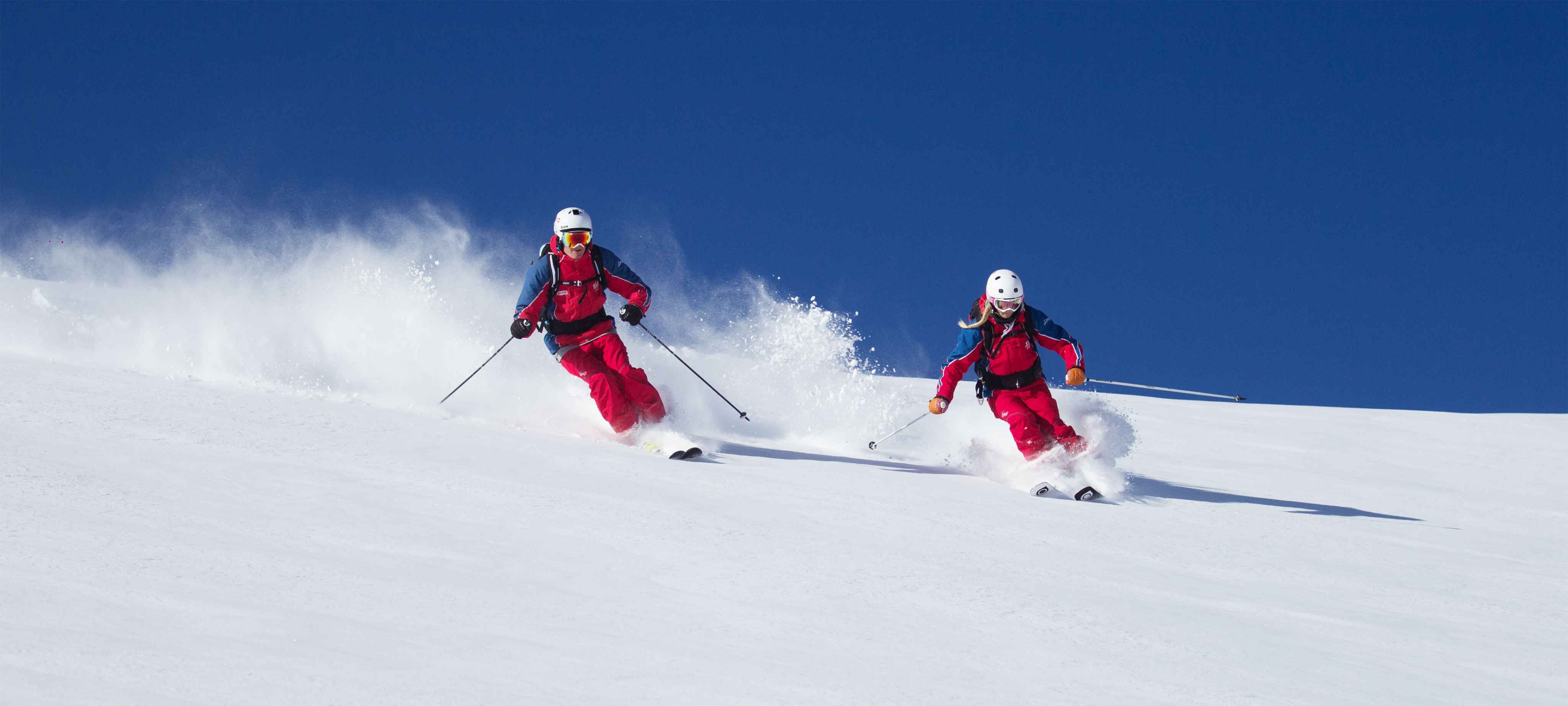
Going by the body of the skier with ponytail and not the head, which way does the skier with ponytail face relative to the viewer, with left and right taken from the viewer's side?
facing the viewer

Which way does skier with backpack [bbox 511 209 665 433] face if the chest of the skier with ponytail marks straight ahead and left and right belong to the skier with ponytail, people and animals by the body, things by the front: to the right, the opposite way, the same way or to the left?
the same way

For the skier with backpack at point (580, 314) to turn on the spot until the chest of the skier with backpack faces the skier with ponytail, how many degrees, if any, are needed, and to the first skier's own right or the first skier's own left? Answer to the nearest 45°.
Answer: approximately 90° to the first skier's own left

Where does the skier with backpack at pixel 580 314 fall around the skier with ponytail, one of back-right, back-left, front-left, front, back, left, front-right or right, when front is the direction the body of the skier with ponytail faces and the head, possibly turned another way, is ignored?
right

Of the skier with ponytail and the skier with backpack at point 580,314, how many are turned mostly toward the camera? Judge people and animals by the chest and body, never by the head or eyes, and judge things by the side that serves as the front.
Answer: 2

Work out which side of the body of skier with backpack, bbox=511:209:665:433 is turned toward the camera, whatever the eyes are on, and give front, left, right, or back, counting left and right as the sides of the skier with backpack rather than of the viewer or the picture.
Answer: front
